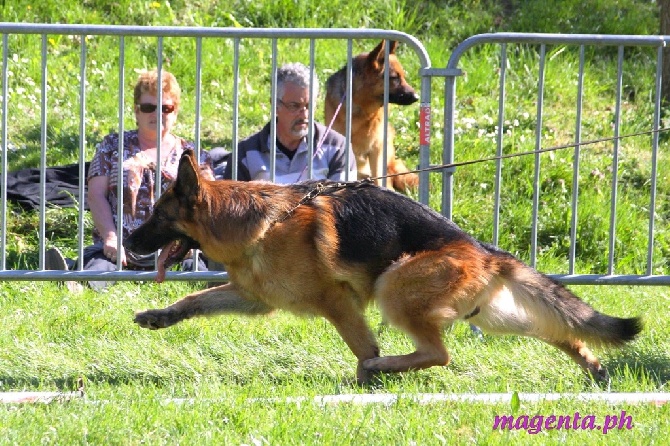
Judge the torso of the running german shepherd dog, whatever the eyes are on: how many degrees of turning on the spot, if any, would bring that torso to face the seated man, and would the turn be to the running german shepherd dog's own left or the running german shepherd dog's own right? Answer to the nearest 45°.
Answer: approximately 90° to the running german shepherd dog's own right

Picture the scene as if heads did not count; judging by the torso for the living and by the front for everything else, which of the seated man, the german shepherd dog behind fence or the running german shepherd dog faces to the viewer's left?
the running german shepherd dog

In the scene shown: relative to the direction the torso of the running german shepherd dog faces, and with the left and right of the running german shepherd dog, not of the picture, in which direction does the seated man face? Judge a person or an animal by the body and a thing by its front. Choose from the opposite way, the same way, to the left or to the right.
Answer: to the left

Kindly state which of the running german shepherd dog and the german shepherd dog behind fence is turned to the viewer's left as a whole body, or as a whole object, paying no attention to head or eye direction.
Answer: the running german shepherd dog

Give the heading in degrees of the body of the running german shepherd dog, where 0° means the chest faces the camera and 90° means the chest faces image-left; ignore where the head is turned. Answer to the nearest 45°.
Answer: approximately 90°

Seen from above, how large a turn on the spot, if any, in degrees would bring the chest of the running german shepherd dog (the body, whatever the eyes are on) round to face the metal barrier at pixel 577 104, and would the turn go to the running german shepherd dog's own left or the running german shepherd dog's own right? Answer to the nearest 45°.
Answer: approximately 135° to the running german shepherd dog's own right

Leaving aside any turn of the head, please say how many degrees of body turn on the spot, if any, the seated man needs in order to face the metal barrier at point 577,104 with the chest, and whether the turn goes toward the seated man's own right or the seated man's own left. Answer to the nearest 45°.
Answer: approximately 45° to the seated man's own left

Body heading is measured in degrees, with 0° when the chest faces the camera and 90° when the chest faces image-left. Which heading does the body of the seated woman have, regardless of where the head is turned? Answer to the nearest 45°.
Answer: approximately 0°

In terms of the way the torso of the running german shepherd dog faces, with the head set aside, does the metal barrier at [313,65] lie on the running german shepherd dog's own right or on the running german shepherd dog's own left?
on the running german shepherd dog's own right
